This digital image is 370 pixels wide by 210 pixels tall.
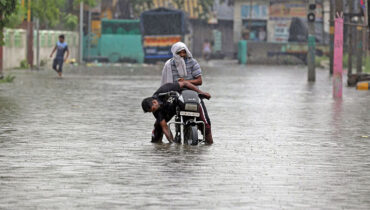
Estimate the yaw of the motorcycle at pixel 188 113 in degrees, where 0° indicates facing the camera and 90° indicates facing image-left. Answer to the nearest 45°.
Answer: approximately 0°

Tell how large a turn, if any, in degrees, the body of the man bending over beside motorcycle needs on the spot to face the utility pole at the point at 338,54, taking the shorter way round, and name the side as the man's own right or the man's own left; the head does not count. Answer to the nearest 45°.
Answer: approximately 135° to the man's own left

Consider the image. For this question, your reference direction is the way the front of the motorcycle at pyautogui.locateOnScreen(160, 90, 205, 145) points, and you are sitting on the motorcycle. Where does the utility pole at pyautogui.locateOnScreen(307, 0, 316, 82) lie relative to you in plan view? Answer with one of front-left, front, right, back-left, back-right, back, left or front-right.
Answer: back

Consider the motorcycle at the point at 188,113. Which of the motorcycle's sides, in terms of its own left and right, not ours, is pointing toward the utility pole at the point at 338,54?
back

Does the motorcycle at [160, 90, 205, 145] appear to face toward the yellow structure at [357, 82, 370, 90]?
no

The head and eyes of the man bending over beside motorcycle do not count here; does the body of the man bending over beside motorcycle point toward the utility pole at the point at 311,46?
no
